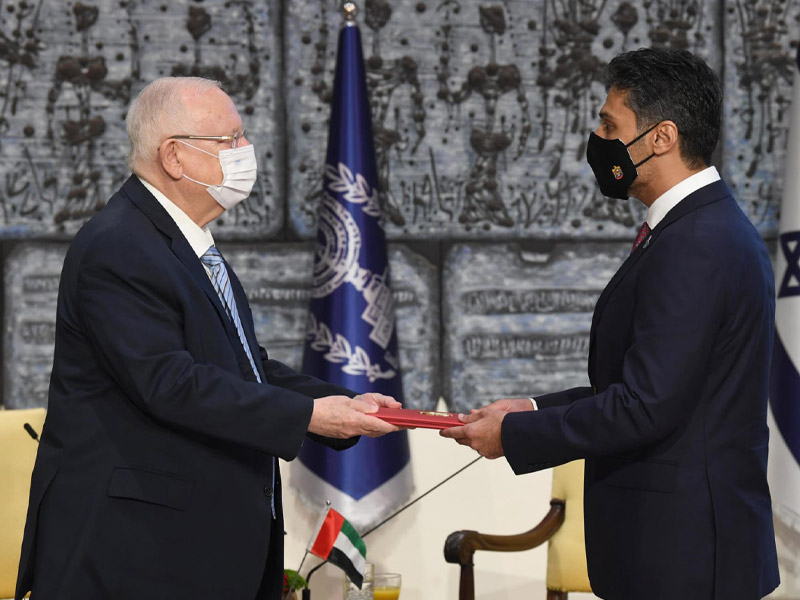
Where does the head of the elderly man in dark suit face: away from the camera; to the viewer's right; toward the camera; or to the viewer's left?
to the viewer's right

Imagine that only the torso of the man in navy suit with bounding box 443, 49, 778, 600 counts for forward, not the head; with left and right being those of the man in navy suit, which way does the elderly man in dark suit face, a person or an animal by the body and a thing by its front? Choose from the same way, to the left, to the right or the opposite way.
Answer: the opposite way

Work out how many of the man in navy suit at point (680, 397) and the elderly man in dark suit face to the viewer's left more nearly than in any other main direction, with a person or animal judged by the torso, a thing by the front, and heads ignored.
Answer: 1

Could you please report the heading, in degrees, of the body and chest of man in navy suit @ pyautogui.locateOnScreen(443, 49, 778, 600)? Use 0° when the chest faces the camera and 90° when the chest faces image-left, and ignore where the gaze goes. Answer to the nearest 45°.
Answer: approximately 90°

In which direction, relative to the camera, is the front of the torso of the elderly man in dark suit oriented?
to the viewer's right

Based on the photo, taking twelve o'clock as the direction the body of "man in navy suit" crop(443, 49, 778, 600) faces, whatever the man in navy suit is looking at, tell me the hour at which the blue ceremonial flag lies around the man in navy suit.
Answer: The blue ceremonial flag is roughly at 2 o'clock from the man in navy suit.
